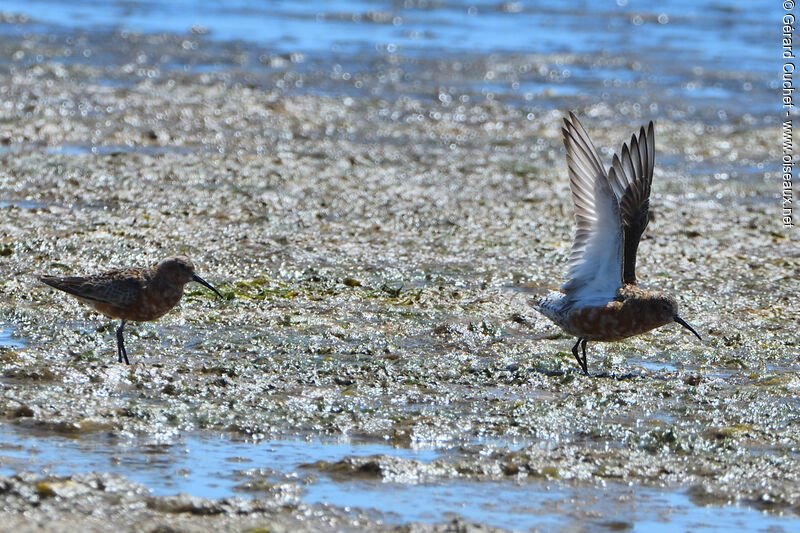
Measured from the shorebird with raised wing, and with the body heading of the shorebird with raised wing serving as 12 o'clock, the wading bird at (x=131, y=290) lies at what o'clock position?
The wading bird is roughly at 5 o'clock from the shorebird with raised wing.

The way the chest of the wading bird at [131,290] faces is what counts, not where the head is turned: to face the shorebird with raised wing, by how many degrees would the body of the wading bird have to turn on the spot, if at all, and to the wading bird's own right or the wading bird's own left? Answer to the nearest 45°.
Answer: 0° — it already faces it

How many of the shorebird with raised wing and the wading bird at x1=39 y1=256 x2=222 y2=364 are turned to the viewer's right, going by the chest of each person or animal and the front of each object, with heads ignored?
2

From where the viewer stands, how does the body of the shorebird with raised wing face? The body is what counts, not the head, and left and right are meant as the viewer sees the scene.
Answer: facing to the right of the viewer

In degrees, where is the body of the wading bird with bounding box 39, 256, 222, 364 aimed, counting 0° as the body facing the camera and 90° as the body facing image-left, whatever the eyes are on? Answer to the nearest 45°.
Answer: approximately 270°
